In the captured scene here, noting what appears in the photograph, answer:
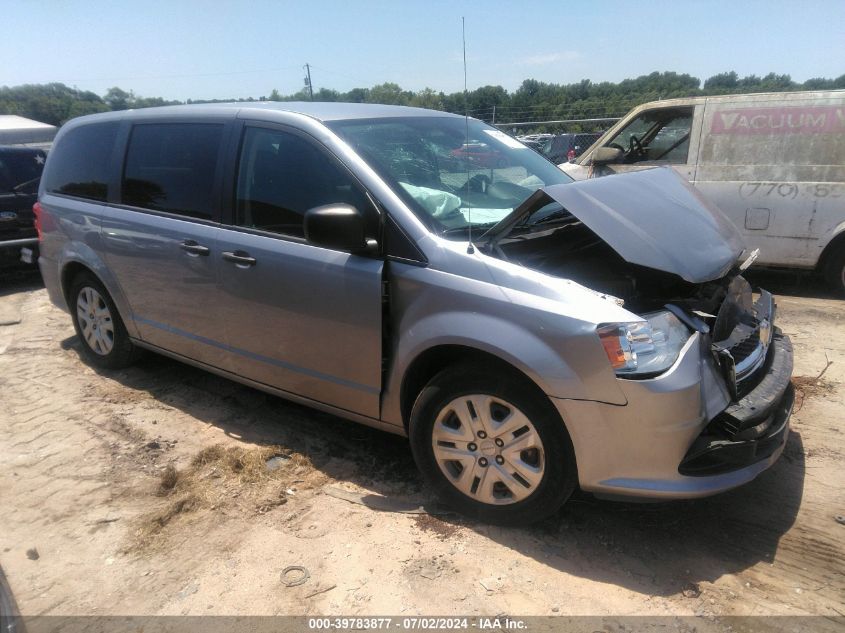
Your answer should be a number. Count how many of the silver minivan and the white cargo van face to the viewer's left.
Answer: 1

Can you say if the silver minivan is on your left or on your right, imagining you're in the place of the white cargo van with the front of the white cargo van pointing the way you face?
on your left

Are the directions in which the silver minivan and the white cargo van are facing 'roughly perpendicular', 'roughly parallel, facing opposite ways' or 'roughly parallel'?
roughly parallel, facing opposite ways

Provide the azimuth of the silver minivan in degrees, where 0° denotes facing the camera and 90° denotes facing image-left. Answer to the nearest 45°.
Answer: approximately 315°

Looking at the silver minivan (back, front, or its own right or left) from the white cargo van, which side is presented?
left

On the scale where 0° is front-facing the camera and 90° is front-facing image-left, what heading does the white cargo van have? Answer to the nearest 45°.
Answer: approximately 90°
